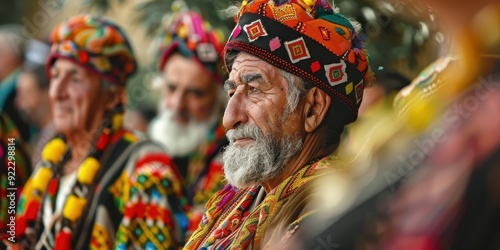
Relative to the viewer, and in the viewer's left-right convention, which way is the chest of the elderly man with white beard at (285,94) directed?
facing the viewer and to the left of the viewer

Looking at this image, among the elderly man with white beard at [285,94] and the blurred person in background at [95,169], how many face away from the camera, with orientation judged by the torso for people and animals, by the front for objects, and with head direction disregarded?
0

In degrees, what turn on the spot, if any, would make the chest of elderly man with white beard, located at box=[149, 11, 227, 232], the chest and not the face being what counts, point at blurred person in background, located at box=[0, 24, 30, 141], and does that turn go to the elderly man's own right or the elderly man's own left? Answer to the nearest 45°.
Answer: approximately 45° to the elderly man's own right

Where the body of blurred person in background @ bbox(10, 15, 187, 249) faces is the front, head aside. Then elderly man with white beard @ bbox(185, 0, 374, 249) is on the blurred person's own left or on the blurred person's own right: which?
on the blurred person's own left

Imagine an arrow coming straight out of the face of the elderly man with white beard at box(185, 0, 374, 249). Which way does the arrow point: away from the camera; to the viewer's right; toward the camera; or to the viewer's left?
to the viewer's left

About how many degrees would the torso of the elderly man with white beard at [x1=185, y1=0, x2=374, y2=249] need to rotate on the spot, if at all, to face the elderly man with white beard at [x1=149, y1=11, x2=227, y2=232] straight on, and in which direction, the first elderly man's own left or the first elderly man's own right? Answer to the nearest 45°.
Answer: approximately 135° to the first elderly man's own right
